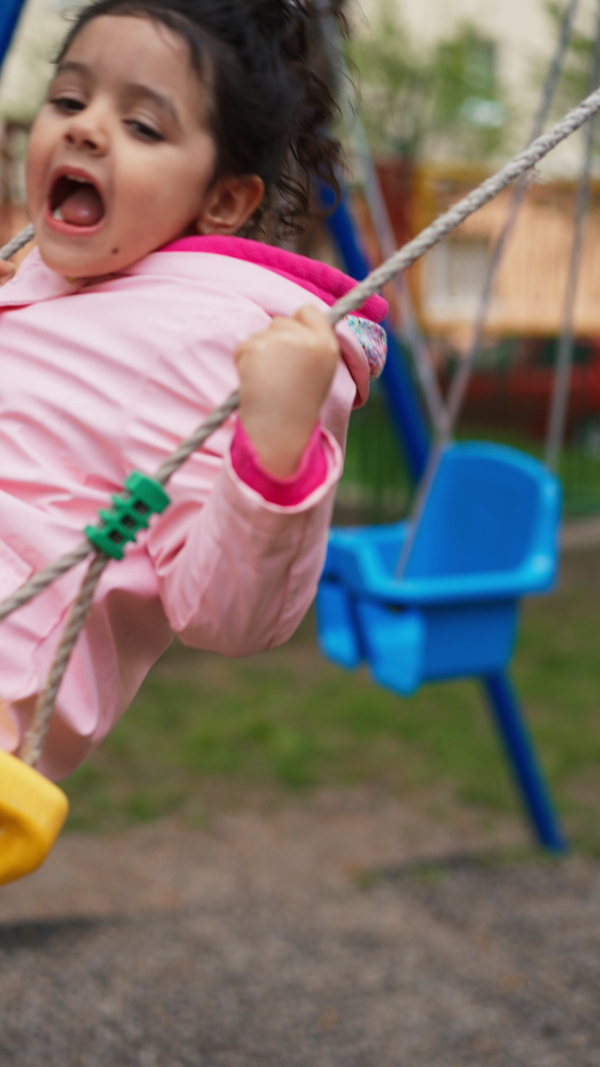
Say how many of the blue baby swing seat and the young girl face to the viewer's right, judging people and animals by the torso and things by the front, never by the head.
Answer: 0

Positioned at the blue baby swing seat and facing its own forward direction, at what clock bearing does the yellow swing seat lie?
The yellow swing seat is roughly at 11 o'clock from the blue baby swing seat.

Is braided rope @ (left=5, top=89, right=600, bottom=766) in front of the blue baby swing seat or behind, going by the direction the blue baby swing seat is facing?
in front

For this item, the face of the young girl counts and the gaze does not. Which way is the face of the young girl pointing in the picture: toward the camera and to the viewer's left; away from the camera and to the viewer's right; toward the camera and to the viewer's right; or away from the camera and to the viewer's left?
toward the camera and to the viewer's left

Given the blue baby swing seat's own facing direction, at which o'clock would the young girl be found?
The young girl is roughly at 11 o'clock from the blue baby swing seat.

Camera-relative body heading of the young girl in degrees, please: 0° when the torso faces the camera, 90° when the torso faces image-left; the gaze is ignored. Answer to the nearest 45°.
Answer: approximately 45°
